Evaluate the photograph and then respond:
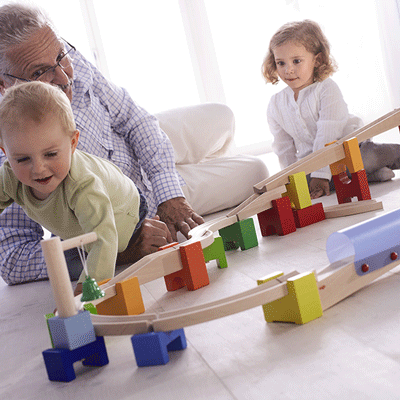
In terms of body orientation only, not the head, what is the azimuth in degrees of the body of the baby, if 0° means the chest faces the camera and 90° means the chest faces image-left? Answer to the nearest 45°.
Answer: approximately 45°

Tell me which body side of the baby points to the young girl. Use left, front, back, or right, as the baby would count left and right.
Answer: back

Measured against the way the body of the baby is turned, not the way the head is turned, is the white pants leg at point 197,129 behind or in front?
behind
